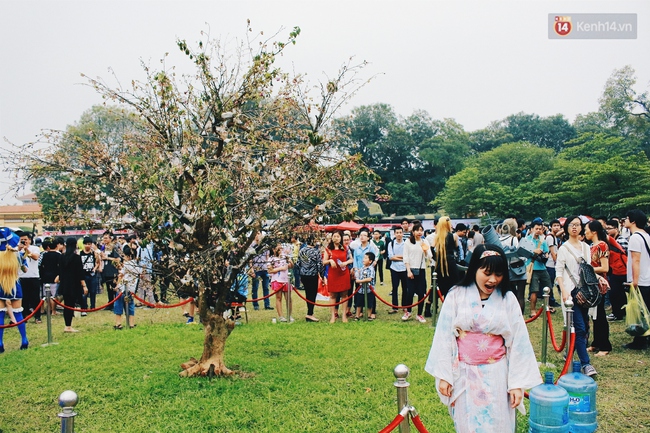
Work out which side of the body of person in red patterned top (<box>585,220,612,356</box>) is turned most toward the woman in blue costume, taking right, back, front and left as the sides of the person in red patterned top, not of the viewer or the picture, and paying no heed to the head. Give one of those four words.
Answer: front

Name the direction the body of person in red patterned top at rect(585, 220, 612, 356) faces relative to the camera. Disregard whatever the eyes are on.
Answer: to the viewer's left

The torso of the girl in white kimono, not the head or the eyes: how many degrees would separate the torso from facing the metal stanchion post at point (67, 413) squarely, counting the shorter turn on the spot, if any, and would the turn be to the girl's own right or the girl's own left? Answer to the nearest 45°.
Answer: approximately 45° to the girl's own right

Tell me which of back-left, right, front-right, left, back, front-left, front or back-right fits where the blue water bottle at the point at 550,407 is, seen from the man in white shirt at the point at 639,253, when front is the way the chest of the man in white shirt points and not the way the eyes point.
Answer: left

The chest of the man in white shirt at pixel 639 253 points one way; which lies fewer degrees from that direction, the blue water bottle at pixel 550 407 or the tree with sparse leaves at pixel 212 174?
the tree with sparse leaves

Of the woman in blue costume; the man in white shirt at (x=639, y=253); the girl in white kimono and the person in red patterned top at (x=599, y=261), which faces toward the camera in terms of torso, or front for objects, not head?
the girl in white kimono

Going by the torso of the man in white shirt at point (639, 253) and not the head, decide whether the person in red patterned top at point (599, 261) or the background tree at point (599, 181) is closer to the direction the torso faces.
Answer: the person in red patterned top
